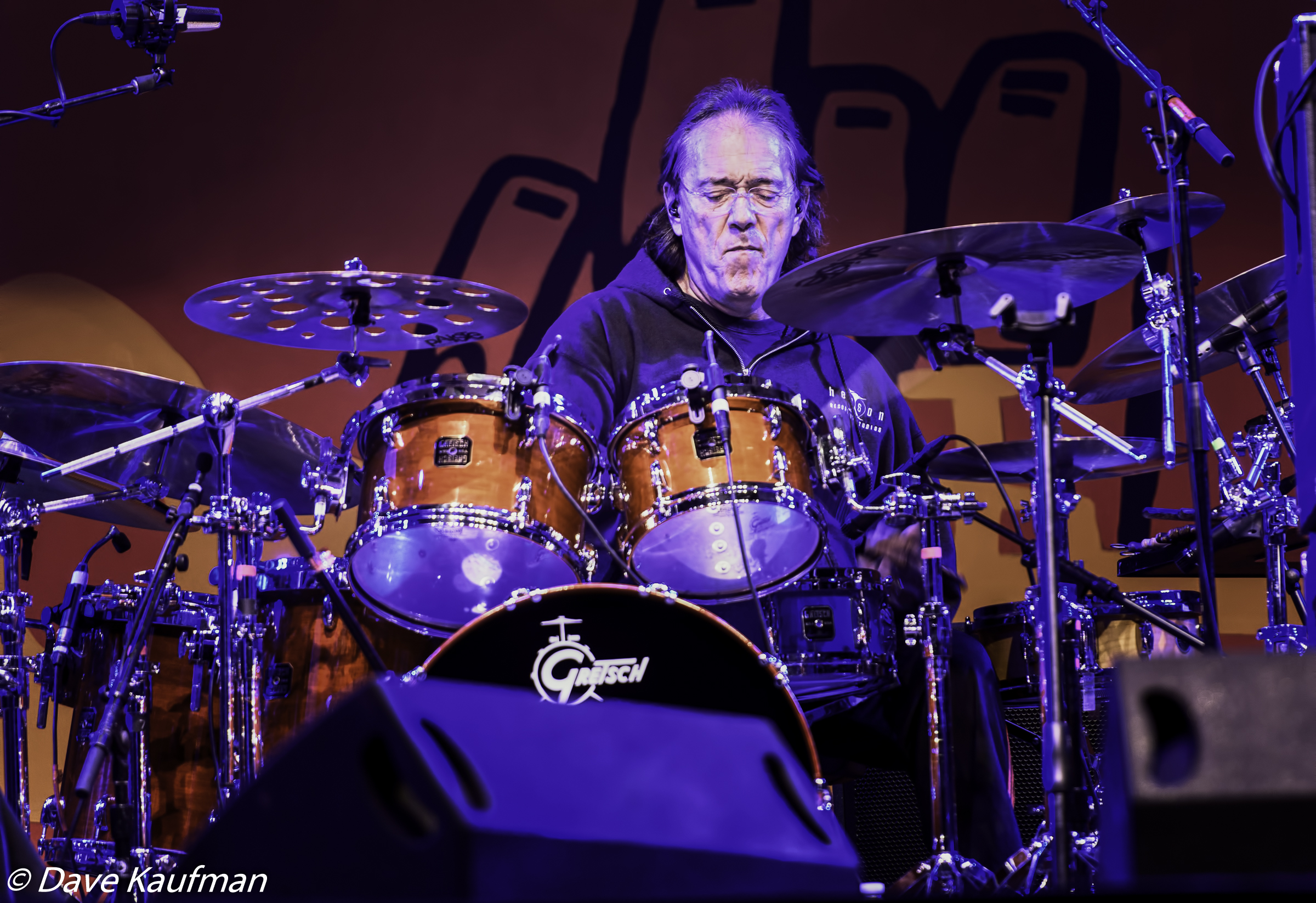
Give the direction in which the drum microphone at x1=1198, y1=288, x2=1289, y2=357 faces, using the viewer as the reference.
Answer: facing to the left of the viewer

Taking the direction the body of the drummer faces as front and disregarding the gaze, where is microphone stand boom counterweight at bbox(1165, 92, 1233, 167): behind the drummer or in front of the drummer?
in front

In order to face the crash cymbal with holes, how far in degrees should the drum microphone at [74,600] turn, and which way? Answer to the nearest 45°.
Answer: approximately 45° to its right

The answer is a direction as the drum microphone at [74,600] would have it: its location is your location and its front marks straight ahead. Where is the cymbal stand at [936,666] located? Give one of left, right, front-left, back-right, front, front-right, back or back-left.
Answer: front-right

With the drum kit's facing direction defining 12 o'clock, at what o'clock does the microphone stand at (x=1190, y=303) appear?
The microphone stand is roughly at 10 o'clock from the drum kit.

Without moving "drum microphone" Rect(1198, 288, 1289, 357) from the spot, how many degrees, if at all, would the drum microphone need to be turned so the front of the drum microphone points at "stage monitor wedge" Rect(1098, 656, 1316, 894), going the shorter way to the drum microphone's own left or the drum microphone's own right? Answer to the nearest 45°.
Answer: approximately 90° to the drum microphone's own left

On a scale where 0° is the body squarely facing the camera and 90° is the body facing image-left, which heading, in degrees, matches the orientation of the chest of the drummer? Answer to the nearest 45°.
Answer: approximately 0°

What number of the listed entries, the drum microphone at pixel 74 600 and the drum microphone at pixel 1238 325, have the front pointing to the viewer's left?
1

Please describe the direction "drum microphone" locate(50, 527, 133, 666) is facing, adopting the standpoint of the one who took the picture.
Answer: facing to the right of the viewer

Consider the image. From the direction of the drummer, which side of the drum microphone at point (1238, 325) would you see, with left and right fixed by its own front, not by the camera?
front

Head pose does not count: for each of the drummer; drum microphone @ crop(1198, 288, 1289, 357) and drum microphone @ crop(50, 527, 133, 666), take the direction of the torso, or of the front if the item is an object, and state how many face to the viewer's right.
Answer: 1
